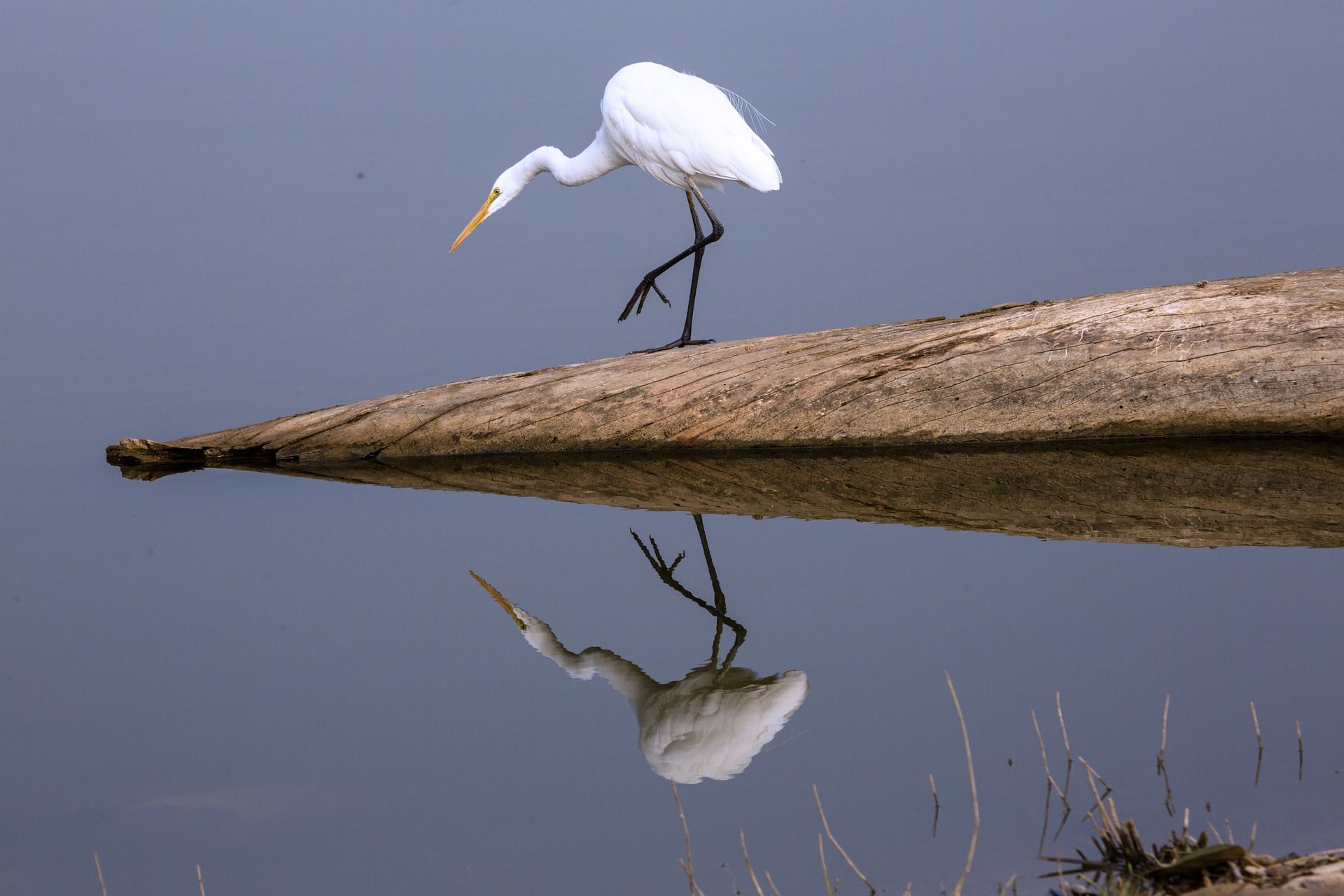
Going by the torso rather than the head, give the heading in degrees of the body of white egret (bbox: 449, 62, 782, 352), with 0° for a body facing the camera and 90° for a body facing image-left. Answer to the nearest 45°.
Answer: approximately 90°
